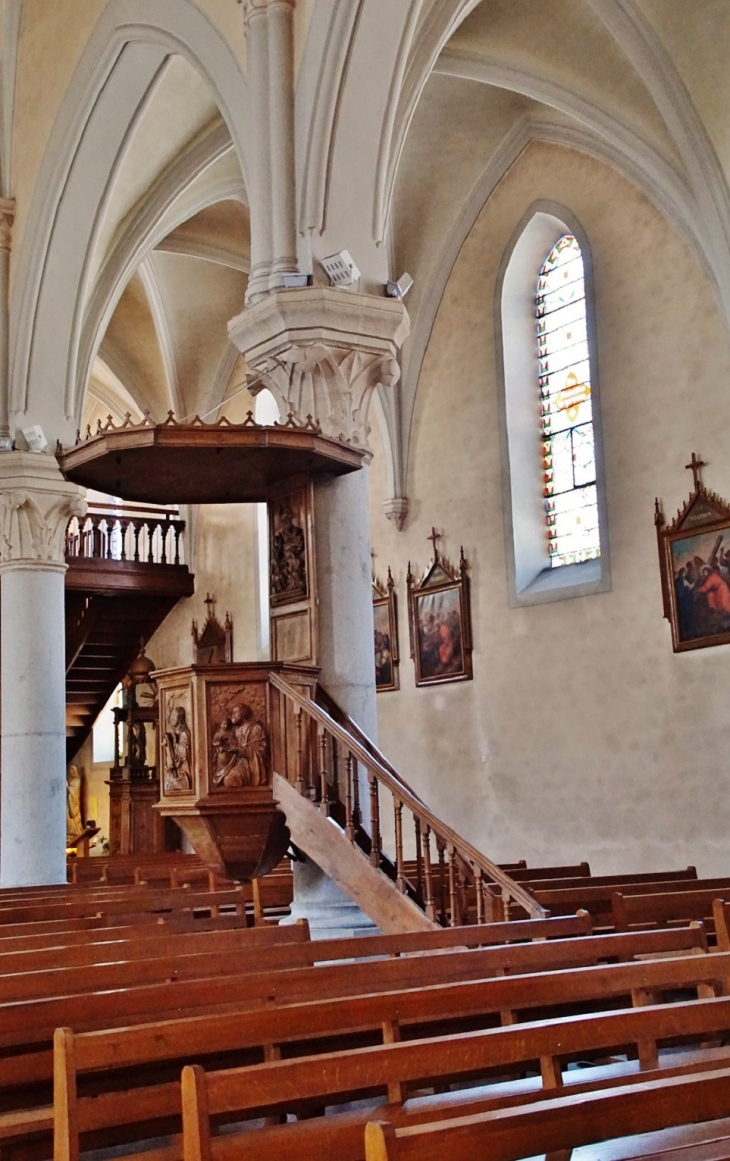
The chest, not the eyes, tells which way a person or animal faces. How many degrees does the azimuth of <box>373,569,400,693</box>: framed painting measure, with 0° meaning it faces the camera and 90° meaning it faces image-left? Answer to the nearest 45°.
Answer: approximately 45°

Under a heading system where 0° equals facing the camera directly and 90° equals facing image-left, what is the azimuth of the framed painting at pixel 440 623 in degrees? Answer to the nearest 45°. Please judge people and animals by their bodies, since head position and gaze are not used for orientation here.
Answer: approximately 45°

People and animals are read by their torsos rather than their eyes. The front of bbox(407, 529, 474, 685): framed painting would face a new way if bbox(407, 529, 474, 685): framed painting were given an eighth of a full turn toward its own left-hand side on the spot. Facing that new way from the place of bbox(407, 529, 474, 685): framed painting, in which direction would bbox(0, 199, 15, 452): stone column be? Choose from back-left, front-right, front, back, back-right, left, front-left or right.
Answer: front-right

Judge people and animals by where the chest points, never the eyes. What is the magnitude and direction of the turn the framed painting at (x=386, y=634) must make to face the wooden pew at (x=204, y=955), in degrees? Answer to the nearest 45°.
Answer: approximately 45° to its left

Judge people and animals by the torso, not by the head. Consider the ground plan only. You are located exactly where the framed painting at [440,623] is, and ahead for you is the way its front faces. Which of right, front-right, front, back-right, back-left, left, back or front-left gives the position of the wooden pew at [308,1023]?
front-left

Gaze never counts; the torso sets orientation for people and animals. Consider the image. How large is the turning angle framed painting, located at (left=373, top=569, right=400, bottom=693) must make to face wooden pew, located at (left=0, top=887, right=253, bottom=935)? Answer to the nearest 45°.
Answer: approximately 45° to its left

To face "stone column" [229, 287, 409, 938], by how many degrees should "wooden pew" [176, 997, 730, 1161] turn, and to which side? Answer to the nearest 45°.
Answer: approximately 45° to its right

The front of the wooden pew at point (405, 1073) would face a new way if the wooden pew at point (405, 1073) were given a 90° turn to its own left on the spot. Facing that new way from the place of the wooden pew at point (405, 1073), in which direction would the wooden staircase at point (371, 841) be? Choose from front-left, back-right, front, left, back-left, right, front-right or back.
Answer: back-right

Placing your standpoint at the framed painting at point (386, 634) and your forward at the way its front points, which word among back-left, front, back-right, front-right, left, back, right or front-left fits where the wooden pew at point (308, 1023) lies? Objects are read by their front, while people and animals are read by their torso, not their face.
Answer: front-left

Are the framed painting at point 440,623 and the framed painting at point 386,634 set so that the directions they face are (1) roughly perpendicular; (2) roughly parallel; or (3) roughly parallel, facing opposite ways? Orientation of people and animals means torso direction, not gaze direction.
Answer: roughly parallel

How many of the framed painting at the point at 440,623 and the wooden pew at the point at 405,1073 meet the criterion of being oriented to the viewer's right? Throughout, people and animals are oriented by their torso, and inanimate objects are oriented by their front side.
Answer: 0

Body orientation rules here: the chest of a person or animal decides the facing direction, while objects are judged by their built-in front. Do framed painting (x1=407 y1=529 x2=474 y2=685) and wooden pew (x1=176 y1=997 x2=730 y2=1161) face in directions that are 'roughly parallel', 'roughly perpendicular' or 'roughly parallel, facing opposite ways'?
roughly perpendicular

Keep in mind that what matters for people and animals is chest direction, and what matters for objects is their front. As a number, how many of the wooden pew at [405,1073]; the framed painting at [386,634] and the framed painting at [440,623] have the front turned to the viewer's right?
0

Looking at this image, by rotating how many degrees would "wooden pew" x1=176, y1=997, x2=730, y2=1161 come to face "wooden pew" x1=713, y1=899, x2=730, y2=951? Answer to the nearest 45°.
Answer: approximately 90° to its right

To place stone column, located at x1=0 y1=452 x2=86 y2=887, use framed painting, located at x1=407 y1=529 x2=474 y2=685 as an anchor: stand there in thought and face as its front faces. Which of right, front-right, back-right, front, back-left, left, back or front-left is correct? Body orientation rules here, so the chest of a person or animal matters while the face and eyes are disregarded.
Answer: front

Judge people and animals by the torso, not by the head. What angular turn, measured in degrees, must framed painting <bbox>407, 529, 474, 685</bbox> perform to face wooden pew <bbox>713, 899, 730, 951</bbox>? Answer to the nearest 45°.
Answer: approximately 45° to its left

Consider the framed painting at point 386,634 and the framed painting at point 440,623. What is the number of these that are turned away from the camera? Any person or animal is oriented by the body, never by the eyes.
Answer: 0

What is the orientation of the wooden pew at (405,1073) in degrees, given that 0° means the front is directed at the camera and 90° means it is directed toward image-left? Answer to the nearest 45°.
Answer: approximately 135°
